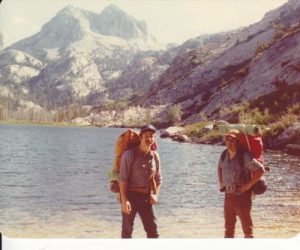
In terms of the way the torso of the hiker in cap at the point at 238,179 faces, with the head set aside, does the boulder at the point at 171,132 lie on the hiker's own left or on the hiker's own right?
on the hiker's own right

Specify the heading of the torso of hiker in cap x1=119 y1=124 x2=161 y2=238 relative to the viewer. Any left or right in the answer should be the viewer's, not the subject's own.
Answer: facing the viewer and to the right of the viewer

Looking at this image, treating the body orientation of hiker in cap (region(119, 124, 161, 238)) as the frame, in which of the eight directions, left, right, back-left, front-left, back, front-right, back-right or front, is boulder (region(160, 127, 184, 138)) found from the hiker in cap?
back-left

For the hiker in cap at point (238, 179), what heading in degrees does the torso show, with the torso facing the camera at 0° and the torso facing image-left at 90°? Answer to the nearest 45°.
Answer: approximately 45°

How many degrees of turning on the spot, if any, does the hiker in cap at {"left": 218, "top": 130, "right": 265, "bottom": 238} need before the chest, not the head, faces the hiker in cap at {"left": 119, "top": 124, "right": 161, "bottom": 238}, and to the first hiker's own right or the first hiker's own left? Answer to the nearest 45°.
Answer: approximately 45° to the first hiker's own right

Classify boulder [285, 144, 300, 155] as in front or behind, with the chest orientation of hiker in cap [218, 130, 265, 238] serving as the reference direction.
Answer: behind

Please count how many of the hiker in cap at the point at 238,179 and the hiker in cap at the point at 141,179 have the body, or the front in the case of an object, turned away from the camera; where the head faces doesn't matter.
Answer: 0

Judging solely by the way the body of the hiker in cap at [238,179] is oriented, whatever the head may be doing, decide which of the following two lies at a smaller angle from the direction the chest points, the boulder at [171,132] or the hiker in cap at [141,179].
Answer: the hiker in cap

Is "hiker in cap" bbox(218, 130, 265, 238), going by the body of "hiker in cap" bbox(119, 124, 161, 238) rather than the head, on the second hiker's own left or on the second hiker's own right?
on the second hiker's own left
